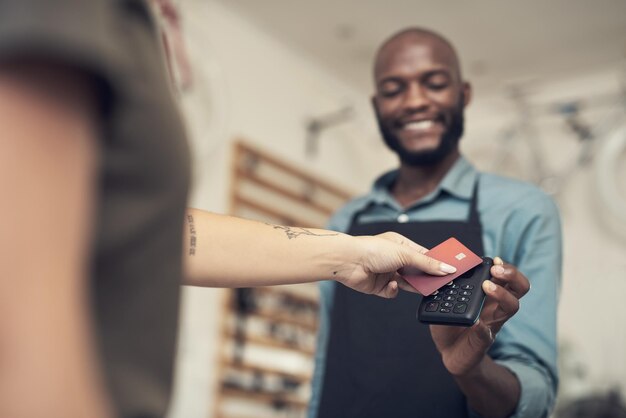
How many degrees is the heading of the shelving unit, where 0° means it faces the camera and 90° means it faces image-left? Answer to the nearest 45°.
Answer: approximately 315°

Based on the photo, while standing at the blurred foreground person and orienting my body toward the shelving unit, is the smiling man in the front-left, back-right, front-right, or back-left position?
front-right

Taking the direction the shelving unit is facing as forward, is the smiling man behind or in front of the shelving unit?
in front

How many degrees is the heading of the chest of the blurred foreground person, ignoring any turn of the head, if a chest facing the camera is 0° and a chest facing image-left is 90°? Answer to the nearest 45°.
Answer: approximately 270°

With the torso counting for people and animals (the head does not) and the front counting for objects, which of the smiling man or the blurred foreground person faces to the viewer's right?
the blurred foreground person

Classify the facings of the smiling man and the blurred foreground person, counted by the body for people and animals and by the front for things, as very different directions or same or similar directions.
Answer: very different directions

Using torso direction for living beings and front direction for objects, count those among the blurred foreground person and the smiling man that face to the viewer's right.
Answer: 1

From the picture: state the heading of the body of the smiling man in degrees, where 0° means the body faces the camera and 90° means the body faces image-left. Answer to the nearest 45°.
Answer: approximately 45°

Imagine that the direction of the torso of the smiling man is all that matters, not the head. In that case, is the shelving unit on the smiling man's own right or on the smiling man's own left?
on the smiling man's own right
